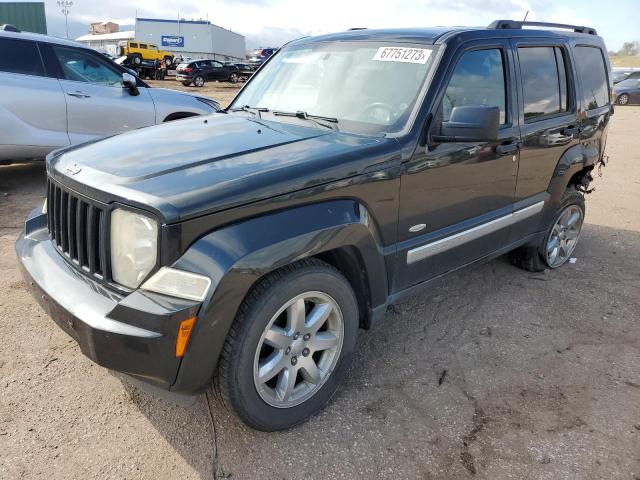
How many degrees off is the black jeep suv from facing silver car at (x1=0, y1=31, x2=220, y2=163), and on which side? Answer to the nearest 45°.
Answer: approximately 90° to its right

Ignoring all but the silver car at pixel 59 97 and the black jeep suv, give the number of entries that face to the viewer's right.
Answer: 1

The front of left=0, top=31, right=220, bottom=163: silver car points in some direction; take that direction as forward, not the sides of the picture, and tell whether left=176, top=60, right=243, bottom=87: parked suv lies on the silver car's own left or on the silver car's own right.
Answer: on the silver car's own left

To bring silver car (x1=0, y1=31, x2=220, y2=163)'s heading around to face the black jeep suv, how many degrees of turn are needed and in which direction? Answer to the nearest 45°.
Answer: approximately 90° to its right

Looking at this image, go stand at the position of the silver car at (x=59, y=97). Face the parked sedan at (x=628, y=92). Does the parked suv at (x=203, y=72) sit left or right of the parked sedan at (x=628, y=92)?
left

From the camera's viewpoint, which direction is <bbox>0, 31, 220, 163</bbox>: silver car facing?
to the viewer's right

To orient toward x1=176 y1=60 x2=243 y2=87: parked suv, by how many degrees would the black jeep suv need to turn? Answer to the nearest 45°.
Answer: approximately 135° to its right

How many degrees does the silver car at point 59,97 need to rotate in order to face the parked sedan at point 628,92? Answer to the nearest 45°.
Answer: approximately 45° to its left
